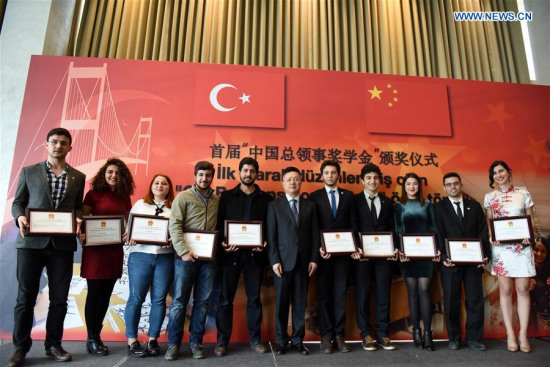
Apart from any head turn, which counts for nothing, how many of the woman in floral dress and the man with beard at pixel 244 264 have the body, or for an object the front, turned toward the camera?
2

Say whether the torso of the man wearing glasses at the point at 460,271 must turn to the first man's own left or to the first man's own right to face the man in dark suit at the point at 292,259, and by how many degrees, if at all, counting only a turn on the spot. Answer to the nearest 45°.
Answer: approximately 45° to the first man's own right

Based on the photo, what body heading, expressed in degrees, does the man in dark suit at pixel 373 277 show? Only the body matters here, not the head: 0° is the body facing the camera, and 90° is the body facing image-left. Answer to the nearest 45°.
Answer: approximately 0°

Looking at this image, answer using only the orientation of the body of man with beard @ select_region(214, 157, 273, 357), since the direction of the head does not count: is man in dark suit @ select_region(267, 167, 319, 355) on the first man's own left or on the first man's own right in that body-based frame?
on the first man's own left

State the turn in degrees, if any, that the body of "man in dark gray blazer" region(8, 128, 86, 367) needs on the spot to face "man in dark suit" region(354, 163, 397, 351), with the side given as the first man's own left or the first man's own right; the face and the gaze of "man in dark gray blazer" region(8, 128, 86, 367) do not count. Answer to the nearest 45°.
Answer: approximately 45° to the first man's own left

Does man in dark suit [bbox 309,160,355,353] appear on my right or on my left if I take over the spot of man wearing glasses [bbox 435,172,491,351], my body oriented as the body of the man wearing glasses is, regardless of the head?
on my right

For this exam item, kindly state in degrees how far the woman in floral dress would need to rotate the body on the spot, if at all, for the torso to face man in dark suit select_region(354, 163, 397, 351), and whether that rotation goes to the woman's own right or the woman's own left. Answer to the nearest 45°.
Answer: approximately 45° to the woman's own right

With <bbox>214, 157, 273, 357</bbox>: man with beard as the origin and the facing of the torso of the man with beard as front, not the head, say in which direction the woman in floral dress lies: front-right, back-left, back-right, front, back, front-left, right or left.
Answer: left
